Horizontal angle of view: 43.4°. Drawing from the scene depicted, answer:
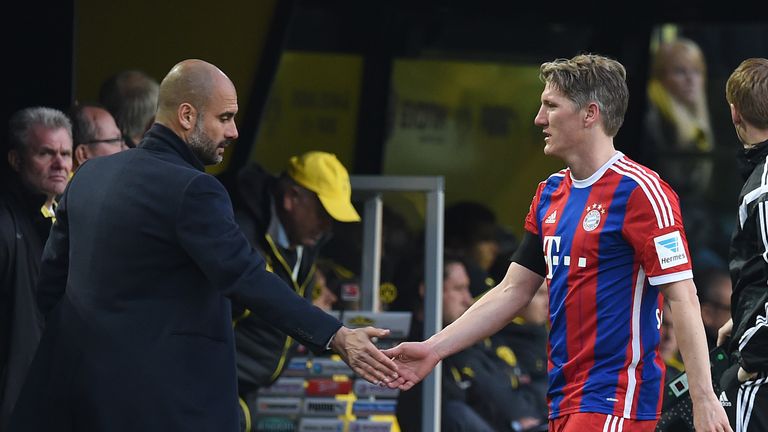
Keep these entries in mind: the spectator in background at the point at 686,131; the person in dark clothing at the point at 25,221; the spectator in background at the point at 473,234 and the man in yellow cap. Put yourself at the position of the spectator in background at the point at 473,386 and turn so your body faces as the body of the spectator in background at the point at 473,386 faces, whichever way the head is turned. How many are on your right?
2

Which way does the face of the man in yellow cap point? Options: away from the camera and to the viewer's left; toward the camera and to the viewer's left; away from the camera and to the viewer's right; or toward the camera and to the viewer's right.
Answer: toward the camera and to the viewer's right

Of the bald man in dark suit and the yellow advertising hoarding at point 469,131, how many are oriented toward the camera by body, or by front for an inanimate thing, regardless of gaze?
1

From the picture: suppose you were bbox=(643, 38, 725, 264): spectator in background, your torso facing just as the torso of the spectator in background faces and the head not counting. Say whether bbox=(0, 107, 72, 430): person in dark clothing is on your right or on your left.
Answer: on your right

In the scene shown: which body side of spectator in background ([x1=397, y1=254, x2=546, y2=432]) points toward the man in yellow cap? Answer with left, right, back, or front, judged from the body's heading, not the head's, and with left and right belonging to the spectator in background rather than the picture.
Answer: right

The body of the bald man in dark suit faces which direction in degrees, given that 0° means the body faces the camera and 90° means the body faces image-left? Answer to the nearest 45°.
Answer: approximately 225°

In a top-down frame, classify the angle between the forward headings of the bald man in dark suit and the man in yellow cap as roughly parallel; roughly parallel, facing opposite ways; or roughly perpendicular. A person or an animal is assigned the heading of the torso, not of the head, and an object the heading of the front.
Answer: roughly perpendicular
